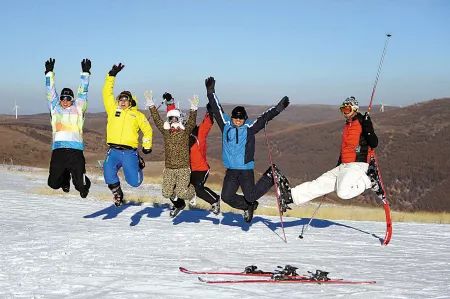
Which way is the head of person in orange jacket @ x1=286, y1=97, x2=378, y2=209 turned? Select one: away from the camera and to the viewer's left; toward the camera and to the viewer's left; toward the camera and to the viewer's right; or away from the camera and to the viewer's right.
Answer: toward the camera and to the viewer's left

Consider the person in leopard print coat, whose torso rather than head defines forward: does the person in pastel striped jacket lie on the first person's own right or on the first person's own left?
on the first person's own right

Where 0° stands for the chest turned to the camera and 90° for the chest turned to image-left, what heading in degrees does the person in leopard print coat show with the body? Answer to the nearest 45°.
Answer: approximately 0°

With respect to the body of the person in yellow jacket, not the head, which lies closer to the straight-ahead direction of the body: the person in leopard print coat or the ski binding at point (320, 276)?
the ski binding

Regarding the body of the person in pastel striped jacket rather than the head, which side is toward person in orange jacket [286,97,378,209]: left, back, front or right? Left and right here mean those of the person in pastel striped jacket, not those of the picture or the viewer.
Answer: left

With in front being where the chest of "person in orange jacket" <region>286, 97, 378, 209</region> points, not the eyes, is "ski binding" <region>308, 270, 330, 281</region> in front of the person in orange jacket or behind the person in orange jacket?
in front

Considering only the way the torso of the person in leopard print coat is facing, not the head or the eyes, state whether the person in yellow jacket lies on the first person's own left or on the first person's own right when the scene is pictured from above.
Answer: on the first person's own right

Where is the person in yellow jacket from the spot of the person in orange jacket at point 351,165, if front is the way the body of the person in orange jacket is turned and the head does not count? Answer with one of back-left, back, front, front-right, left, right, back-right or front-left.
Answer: front-right

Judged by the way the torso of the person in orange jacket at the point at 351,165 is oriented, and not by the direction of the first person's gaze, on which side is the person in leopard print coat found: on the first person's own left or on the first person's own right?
on the first person's own right

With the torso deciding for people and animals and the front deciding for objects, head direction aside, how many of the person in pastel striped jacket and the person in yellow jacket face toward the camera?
2

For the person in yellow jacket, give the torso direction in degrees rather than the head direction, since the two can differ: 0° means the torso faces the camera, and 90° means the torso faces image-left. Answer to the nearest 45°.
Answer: approximately 0°
